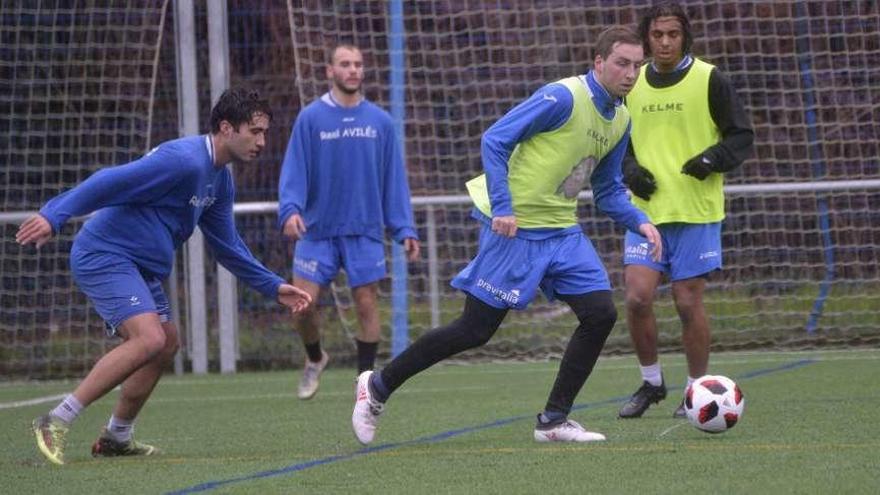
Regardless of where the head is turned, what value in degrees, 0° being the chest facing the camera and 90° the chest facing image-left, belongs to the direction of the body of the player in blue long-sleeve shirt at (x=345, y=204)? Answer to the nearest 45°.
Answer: approximately 0°

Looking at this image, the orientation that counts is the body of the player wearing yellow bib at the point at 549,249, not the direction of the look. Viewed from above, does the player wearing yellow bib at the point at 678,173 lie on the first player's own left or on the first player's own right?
on the first player's own left

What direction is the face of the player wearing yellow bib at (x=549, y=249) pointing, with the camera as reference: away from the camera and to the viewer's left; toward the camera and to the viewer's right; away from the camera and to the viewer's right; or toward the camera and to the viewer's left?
toward the camera and to the viewer's right
